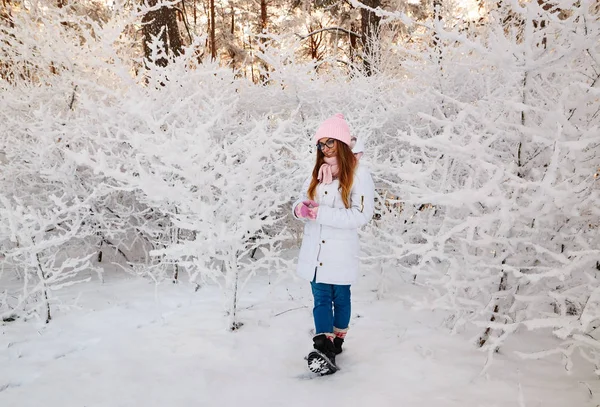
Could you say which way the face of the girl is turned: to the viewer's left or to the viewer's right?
to the viewer's left
